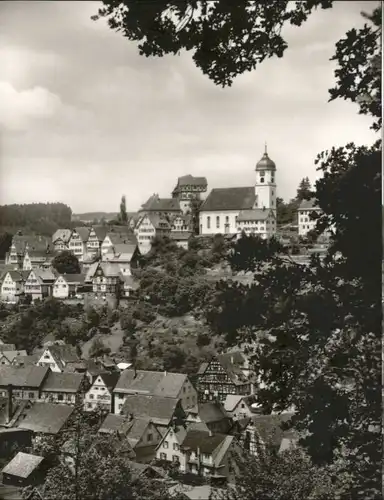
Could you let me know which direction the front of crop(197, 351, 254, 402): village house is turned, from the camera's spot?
facing the viewer and to the left of the viewer

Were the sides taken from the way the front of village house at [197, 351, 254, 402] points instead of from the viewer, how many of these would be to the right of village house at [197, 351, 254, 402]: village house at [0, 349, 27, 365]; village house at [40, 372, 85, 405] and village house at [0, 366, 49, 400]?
3

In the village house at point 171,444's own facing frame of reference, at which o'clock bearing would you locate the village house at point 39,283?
the village house at point 39,283 is roughly at 4 o'clock from the village house at point 171,444.

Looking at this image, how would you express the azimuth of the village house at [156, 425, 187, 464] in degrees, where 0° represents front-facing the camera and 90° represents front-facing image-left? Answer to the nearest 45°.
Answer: approximately 45°

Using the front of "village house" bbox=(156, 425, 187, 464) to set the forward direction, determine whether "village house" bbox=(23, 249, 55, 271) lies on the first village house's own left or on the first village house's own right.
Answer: on the first village house's own right

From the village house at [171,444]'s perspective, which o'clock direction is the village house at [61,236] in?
the village house at [61,236] is roughly at 4 o'clock from the village house at [171,444].

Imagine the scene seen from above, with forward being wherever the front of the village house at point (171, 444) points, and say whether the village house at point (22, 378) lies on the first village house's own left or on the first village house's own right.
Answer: on the first village house's own right

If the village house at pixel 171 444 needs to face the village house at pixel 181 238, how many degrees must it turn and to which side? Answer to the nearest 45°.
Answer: approximately 135° to its right

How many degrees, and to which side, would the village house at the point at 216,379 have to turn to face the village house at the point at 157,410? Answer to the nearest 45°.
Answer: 0° — it already faces it

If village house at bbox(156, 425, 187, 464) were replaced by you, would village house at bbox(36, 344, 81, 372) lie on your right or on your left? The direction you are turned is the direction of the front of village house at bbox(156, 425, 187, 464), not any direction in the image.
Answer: on your right

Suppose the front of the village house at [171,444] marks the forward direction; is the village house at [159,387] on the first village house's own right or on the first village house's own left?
on the first village house's own right

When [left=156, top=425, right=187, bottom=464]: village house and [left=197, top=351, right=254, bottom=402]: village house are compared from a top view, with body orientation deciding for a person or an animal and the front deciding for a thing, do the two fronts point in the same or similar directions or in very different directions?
same or similar directions

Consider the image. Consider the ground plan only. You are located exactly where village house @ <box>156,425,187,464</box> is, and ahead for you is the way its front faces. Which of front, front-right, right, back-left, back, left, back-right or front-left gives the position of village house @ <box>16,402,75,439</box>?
right

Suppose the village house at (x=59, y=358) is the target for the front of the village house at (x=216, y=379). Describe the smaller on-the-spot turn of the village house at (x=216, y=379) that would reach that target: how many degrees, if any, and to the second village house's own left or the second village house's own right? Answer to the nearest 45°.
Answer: approximately 90° to the second village house's own right

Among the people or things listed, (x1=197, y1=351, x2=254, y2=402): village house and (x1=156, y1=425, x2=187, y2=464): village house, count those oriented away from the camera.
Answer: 0

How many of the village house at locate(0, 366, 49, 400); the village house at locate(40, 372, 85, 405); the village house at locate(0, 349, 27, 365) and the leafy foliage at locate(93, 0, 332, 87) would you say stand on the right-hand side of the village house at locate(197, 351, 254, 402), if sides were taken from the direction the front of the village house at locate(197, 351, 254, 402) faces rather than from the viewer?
3
